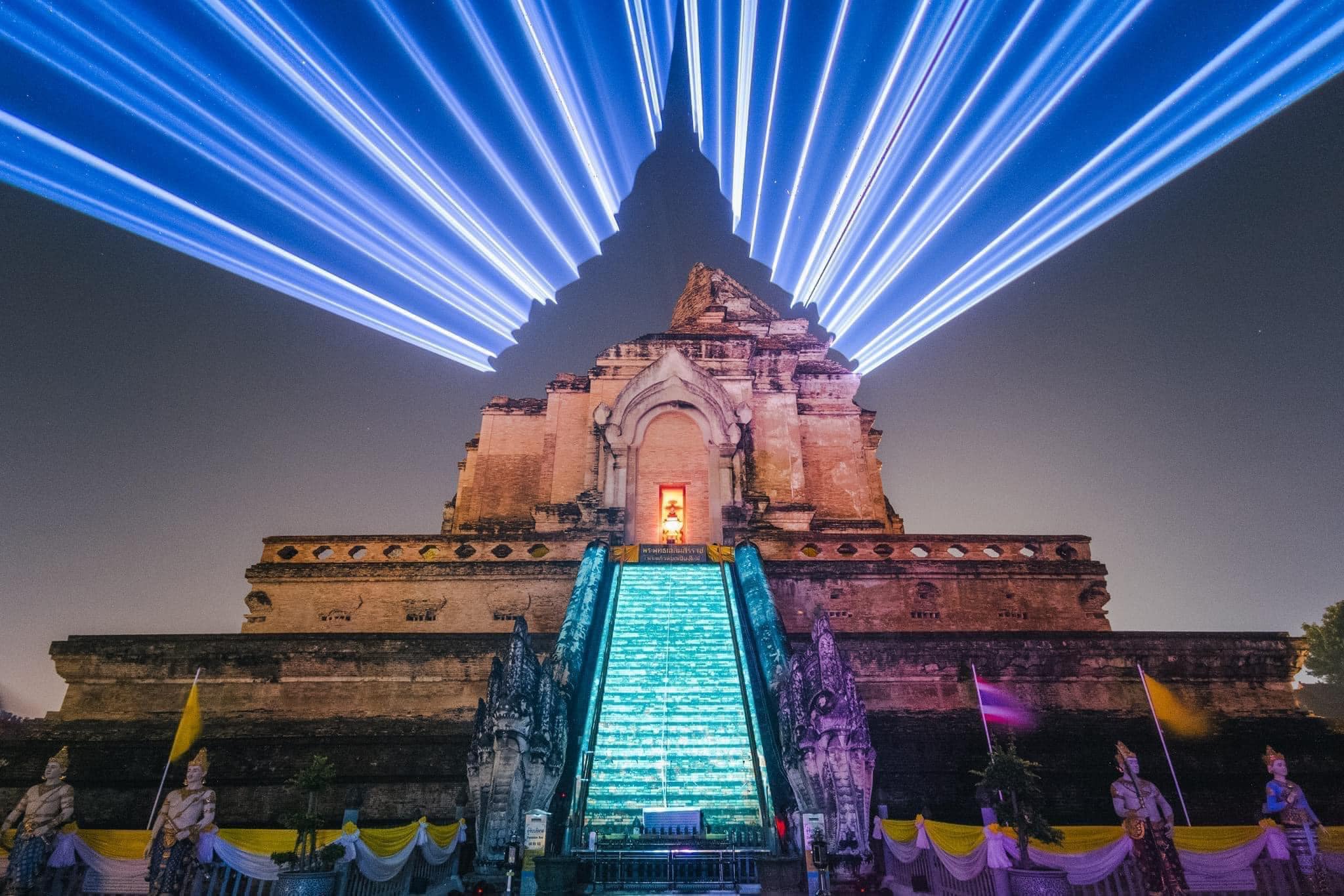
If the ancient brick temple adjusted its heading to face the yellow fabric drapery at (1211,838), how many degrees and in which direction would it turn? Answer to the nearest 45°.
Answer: approximately 45° to its left

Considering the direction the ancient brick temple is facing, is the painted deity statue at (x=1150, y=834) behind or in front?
in front

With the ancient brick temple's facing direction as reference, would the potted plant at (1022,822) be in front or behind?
in front

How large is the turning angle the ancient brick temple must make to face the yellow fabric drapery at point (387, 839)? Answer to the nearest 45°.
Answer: approximately 45° to its right

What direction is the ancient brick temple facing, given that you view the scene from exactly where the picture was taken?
facing the viewer

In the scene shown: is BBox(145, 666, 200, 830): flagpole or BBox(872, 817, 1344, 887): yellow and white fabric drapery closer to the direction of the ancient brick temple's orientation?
the yellow and white fabric drapery

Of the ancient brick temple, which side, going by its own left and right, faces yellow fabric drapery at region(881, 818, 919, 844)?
front

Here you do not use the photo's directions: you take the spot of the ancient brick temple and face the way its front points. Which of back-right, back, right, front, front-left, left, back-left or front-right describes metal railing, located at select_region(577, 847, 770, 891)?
front

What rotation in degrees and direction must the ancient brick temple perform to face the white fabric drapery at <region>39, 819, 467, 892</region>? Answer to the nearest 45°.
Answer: approximately 45° to its right

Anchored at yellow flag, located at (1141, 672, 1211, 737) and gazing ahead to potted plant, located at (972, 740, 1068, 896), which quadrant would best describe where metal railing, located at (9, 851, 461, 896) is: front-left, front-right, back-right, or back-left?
front-right

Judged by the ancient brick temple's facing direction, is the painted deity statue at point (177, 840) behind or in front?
in front

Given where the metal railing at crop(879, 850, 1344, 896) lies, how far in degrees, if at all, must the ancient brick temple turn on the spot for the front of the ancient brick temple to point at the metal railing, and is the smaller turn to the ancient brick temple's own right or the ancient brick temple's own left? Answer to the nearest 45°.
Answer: approximately 45° to the ancient brick temple's own left
